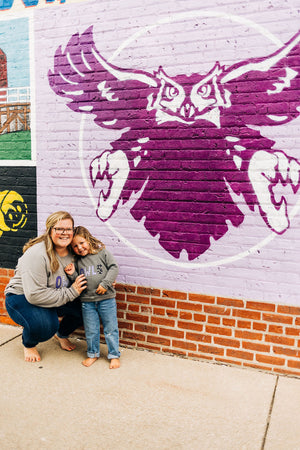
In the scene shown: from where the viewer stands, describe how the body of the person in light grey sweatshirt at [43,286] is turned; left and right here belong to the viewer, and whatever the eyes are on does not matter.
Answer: facing the viewer and to the right of the viewer

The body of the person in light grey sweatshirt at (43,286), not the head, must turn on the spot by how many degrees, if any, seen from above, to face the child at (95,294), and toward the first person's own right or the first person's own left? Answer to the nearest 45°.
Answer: approximately 45° to the first person's own left
